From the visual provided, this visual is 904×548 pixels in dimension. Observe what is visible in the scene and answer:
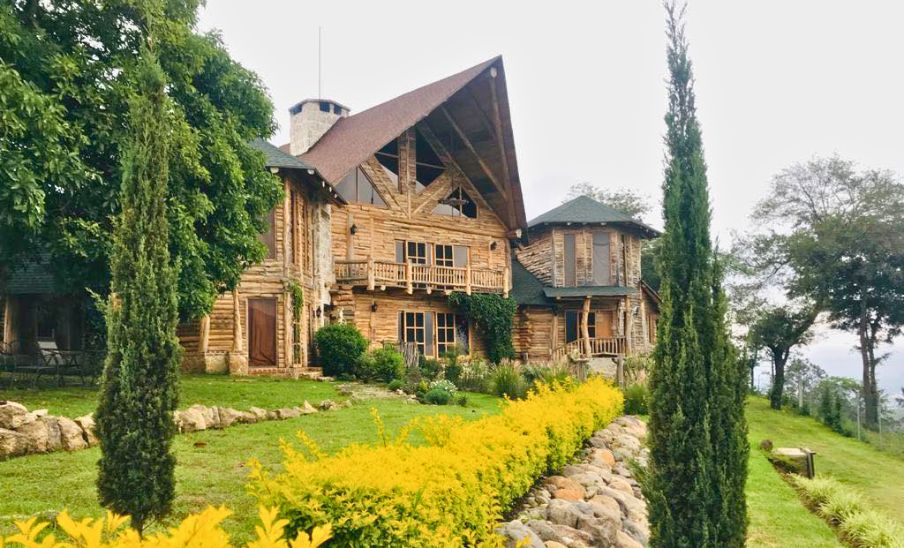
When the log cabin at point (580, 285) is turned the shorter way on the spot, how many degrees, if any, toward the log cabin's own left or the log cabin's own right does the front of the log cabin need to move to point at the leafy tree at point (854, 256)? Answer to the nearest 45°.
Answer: approximately 90° to the log cabin's own left

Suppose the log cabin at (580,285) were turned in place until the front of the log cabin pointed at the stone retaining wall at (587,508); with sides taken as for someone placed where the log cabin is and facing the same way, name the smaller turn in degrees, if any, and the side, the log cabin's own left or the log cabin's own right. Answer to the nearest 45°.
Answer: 0° — it already faces it

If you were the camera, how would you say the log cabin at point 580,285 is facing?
facing the viewer

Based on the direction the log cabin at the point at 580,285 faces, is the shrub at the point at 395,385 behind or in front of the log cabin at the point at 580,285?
in front

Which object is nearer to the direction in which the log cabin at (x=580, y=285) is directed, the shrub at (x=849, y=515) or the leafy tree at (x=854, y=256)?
the shrub

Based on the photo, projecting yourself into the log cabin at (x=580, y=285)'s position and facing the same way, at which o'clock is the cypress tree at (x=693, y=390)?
The cypress tree is roughly at 12 o'clock from the log cabin.

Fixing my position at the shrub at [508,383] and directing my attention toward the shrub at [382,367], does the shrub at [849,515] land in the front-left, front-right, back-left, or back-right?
back-left

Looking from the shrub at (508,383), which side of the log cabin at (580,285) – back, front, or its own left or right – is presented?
front

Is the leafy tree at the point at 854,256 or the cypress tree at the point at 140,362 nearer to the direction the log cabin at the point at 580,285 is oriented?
the cypress tree

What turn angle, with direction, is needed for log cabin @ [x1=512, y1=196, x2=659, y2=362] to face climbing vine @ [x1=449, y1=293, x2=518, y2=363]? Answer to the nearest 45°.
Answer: approximately 45° to its right

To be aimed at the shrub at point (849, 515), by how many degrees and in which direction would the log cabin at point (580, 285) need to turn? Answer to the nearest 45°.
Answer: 0° — it already faces it

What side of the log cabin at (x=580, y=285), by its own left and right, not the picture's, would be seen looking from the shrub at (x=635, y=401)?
front

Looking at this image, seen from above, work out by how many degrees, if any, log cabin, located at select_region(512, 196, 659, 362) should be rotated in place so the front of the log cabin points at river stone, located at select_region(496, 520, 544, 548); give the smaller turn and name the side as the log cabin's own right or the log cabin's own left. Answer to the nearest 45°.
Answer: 0° — it already faces it

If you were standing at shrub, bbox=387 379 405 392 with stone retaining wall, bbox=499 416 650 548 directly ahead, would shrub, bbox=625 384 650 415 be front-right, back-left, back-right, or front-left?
front-left

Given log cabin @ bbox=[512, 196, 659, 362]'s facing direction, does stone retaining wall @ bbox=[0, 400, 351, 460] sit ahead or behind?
ahead
